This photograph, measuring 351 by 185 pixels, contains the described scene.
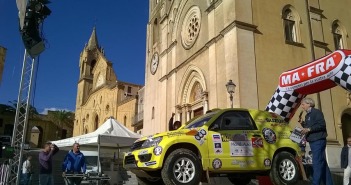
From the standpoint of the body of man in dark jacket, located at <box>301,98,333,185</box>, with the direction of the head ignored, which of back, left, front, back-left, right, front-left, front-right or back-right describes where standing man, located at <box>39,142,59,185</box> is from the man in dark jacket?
front

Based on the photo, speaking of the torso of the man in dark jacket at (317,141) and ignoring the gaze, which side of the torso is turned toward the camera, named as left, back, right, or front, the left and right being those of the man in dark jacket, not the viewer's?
left

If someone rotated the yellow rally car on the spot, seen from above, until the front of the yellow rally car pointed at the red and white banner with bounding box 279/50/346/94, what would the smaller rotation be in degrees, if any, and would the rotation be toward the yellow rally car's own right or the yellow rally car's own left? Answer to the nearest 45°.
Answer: approximately 180°

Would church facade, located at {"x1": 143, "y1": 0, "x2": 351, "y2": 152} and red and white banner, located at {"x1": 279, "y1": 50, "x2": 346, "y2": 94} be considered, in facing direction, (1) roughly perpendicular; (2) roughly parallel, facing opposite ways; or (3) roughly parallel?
roughly parallel

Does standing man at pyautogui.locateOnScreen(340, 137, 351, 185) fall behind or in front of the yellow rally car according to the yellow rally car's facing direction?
behind

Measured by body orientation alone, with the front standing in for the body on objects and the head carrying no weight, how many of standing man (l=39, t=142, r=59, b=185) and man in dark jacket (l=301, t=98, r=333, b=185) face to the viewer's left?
1

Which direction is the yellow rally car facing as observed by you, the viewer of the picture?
facing the viewer and to the left of the viewer
